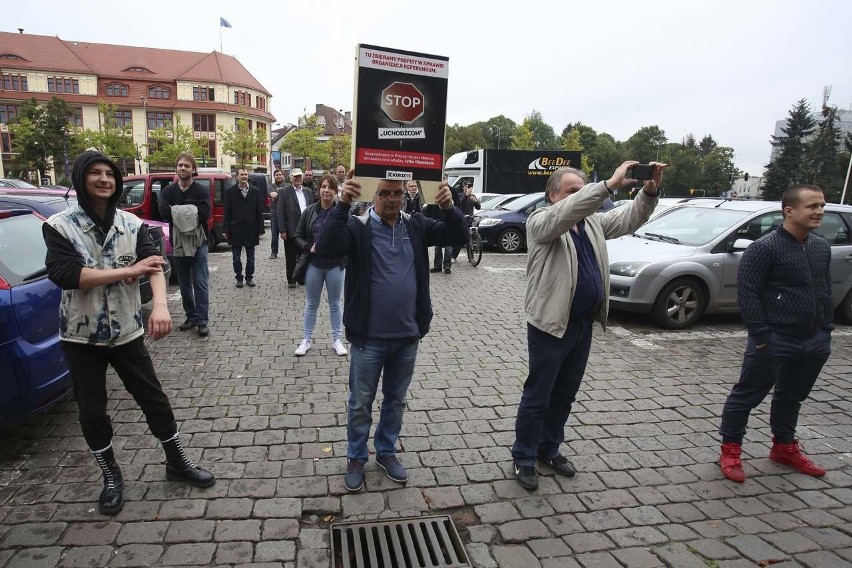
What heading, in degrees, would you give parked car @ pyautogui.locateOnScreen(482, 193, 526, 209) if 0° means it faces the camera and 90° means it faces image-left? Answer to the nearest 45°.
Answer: approximately 45°

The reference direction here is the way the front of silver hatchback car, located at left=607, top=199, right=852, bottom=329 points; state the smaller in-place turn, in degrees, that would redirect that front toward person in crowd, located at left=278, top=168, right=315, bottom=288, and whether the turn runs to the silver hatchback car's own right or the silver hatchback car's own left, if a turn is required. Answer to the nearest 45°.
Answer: approximately 45° to the silver hatchback car's own right

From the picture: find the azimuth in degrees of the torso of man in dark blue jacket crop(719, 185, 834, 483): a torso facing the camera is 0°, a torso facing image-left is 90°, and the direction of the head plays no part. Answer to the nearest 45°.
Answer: approximately 315°

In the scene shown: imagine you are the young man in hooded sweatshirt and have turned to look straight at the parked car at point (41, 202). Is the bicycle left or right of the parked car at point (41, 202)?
right

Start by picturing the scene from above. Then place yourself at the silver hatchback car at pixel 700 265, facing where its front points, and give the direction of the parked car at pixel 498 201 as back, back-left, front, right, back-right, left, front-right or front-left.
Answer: right

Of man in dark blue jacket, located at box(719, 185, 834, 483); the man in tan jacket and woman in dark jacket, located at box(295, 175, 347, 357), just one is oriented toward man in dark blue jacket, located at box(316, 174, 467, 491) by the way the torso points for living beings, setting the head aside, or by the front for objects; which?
the woman in dark jacket

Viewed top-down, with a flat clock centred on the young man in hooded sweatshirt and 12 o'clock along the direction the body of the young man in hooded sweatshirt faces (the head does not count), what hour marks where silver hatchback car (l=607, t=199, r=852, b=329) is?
The silver hatchback car is roughly at 10 o'clock from the young man in hooded sweatshirt.

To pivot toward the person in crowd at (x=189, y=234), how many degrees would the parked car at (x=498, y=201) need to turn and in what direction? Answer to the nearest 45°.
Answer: approximately 45° to its left

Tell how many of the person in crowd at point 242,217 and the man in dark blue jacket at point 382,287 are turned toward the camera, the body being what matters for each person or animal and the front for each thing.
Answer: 2

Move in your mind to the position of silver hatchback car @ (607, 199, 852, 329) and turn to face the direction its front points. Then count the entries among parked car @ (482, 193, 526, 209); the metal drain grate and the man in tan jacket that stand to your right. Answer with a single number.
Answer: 1
